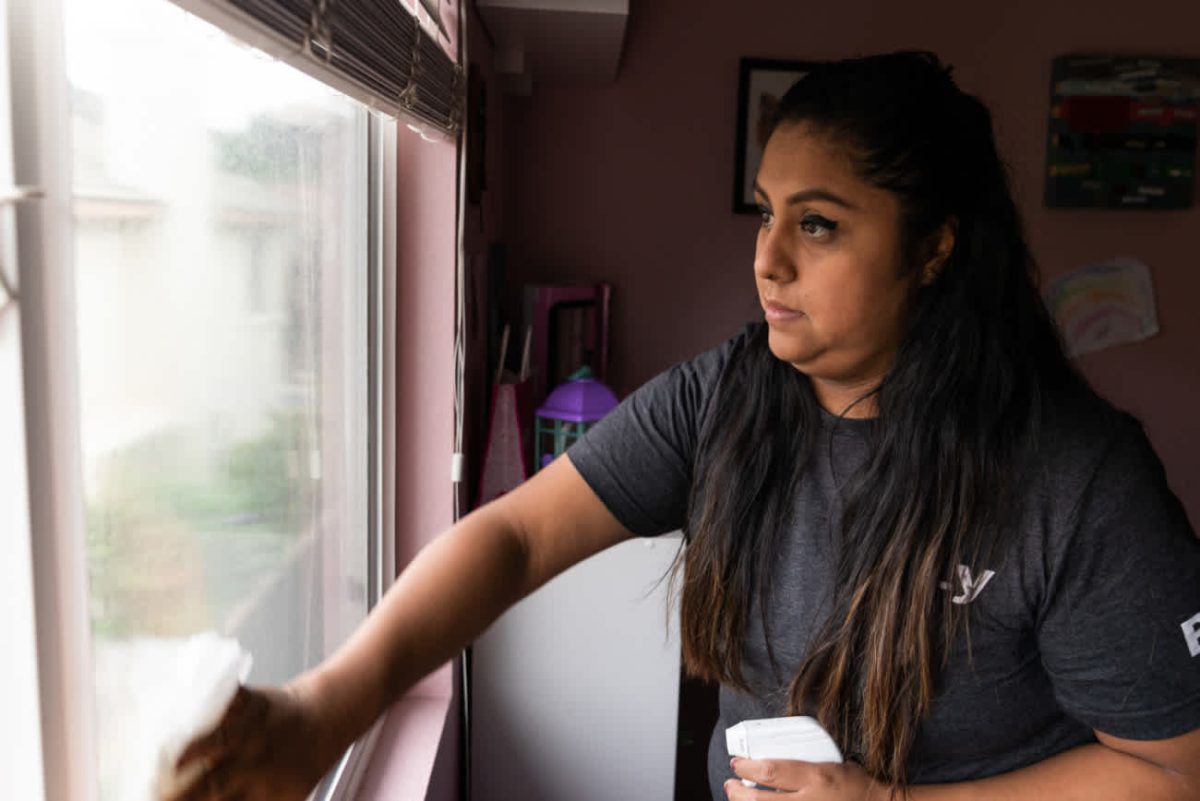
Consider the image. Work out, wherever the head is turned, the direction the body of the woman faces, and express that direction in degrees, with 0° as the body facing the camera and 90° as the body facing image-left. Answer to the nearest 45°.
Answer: approximately 45°

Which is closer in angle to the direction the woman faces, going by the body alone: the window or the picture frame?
the window

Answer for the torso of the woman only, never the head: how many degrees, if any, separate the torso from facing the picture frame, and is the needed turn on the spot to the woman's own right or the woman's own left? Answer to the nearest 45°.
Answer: approximately 135° to the woman's own right

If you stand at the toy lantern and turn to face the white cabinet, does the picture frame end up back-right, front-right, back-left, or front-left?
back-left

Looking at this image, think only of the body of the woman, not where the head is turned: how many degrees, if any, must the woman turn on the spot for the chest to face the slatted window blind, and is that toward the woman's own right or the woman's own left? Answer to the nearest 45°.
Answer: approximately 45° to the woman's own right
